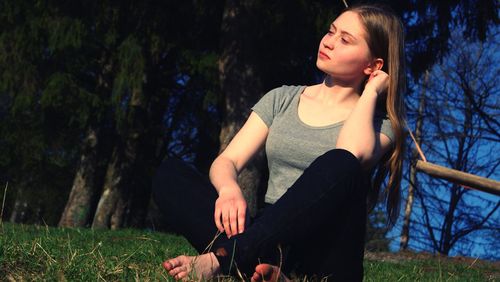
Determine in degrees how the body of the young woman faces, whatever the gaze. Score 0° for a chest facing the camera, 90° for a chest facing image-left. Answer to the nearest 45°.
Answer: approximately 45°

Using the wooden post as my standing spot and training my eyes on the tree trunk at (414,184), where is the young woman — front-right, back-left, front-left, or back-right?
back-left

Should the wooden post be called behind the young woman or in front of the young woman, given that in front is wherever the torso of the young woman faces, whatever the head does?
behind

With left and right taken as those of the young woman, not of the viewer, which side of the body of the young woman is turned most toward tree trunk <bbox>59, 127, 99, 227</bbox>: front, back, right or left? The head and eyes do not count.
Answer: right

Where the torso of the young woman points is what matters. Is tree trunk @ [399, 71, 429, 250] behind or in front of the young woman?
behind

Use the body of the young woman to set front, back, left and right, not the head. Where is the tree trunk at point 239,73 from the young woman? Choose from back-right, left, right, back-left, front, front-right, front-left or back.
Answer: back-right

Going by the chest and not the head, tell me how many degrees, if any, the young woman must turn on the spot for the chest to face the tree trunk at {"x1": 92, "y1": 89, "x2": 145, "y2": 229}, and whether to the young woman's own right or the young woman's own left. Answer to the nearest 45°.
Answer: approximately 135° to the young woman's own right
